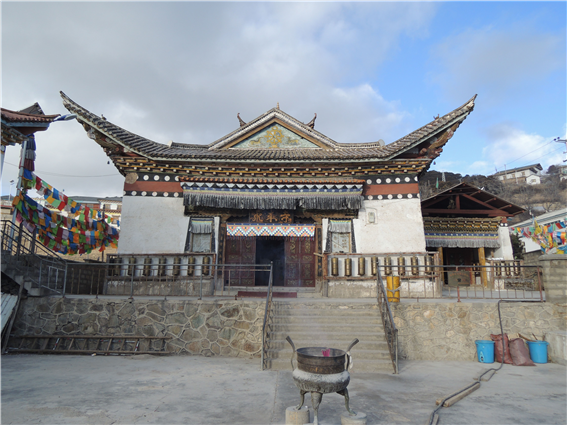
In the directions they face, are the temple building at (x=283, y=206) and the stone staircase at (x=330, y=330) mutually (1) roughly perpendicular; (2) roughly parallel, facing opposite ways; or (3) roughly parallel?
roughly parallel

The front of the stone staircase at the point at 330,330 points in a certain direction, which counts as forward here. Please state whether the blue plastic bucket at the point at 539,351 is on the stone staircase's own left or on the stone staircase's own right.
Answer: on the stone staircase's own left

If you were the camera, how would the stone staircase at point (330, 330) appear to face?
facing the viewer

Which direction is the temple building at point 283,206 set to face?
toward the camera

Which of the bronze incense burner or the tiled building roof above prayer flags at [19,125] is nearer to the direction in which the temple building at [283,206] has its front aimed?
the bronze incense burner

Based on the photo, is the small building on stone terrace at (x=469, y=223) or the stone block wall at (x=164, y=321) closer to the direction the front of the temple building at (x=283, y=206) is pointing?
the stone block wall

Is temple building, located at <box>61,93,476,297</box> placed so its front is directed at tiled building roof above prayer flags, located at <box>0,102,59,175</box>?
no

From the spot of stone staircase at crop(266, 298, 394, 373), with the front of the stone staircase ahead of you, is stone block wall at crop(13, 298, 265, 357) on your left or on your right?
on your right

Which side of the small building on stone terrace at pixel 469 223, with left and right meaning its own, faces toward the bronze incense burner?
front

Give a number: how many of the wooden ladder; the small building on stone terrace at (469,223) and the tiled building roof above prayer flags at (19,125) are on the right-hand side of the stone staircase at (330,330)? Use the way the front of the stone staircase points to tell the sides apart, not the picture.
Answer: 2

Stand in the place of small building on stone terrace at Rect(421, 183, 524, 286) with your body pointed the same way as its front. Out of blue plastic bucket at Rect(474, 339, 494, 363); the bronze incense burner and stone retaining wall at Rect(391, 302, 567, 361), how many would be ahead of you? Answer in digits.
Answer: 3

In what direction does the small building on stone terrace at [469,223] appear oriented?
toward the camera

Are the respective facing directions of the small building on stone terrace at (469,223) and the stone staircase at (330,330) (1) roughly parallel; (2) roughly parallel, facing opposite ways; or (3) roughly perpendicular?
roughly parallel

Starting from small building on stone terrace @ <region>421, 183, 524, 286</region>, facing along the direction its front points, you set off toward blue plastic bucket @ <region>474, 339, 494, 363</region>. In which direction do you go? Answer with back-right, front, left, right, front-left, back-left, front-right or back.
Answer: front

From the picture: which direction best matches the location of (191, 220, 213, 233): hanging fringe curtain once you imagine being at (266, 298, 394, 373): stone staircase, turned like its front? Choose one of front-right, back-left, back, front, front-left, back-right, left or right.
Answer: back-right

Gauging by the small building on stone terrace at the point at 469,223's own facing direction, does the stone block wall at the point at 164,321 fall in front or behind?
in front

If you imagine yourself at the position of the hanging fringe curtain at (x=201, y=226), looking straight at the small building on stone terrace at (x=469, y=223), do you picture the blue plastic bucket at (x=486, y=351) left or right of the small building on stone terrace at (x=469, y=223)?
right

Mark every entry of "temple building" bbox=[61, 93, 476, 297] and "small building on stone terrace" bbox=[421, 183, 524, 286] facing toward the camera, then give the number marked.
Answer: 2
